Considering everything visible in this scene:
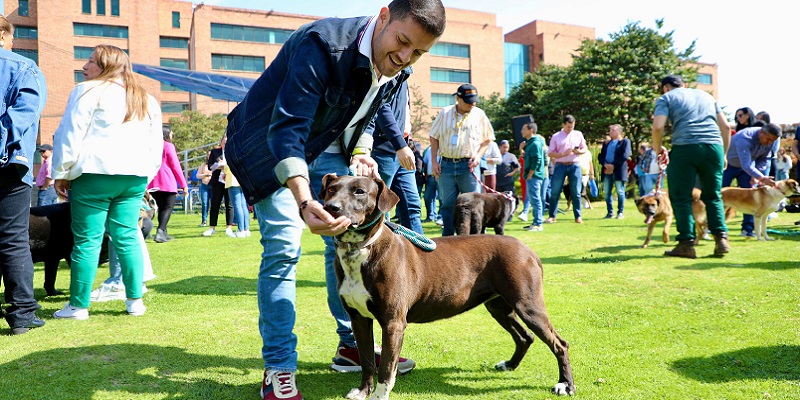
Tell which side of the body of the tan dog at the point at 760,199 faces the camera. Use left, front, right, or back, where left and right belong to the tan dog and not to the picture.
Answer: right

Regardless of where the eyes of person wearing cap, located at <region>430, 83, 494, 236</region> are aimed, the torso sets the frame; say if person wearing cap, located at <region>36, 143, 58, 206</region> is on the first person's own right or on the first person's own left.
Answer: on the first person's own right

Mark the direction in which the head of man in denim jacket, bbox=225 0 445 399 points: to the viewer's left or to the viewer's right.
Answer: to the viewer's right

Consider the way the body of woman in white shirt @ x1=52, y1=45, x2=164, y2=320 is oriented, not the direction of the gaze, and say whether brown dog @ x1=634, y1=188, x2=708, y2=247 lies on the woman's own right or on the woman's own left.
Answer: on the woman's own right

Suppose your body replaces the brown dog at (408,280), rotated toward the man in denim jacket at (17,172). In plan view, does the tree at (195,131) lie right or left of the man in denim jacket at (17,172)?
right

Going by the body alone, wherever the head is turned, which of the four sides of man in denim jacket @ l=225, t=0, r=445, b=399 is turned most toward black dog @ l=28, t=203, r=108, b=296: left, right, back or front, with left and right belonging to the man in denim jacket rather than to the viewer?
back
